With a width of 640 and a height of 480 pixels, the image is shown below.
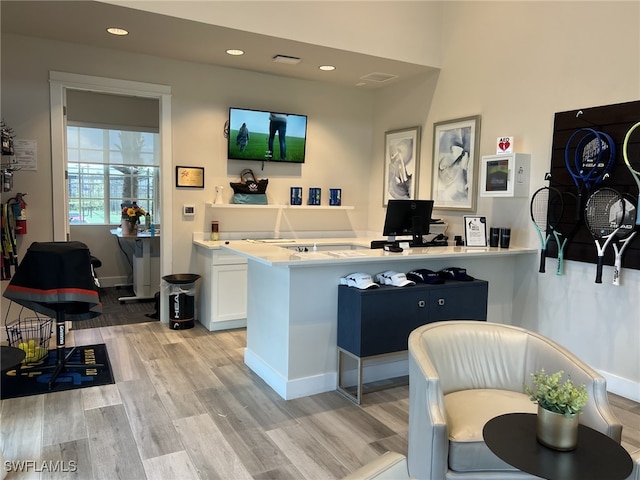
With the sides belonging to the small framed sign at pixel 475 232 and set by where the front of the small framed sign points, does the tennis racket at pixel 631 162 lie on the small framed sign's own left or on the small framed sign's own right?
on the small framed sign's own left

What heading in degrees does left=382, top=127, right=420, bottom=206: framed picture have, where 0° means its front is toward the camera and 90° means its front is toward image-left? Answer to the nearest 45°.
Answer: approximately 45°

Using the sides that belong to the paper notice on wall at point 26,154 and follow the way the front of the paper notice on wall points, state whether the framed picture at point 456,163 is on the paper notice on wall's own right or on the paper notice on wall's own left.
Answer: on the paper notice on wall's own left

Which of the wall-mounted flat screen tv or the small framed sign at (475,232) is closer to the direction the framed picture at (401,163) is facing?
the wall-mounted flat screen tv

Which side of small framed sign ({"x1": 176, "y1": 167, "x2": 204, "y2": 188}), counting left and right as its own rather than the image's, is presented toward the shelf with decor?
left

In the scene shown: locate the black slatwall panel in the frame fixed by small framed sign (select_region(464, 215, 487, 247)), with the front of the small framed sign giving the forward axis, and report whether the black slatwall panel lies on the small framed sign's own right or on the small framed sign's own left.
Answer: on the small framed sign's own left

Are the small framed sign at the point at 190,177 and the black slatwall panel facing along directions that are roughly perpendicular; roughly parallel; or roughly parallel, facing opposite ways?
roughly perpendicular

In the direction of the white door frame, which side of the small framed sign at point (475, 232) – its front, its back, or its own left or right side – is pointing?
right
